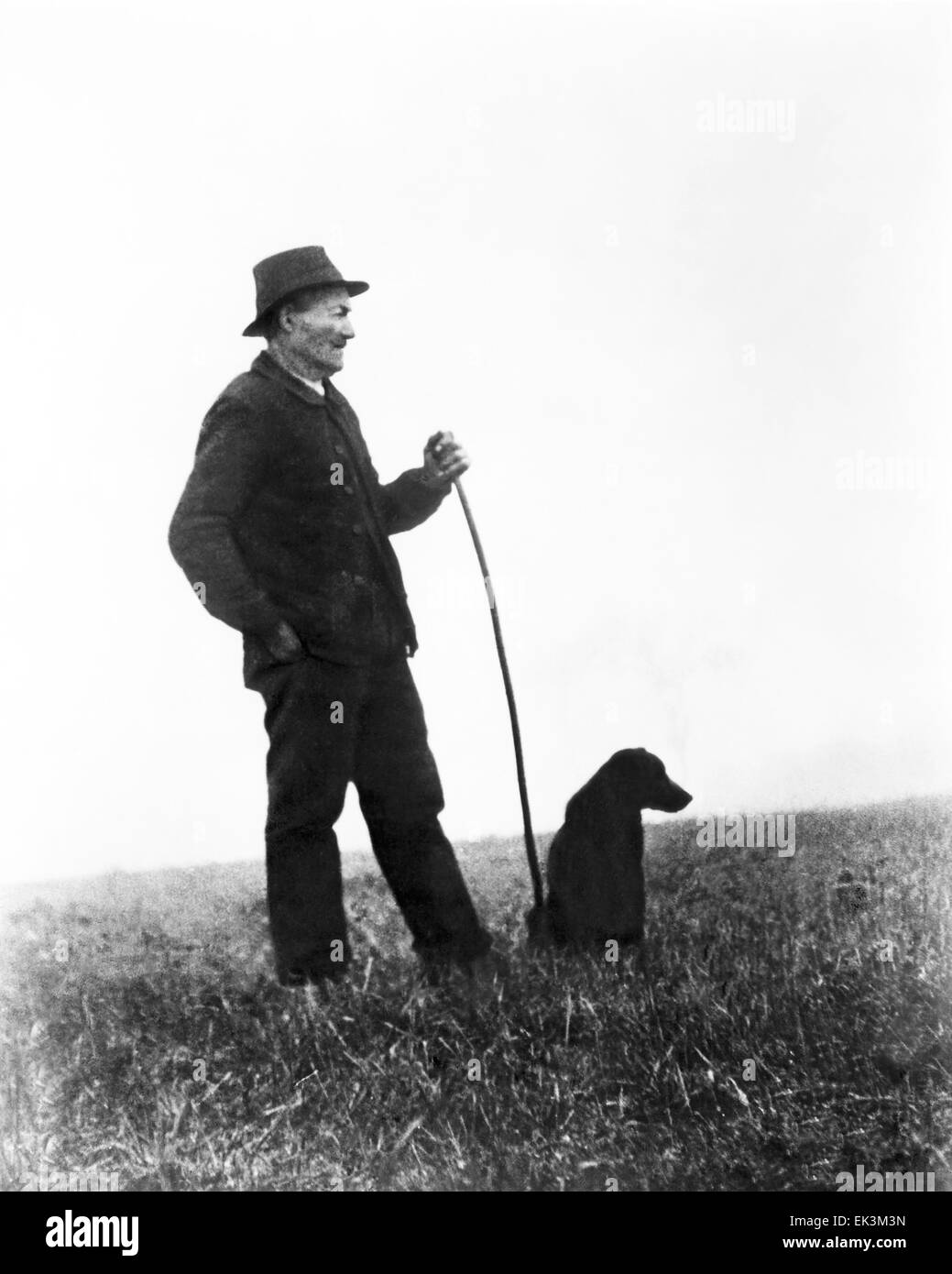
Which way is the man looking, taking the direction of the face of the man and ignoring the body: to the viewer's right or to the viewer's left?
to the viewer's right

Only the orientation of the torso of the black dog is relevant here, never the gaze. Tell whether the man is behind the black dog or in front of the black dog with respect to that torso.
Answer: behind

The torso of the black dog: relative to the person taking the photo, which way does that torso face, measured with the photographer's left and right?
facing to the right of the viewer

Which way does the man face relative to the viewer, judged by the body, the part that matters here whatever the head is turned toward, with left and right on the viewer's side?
facing the viewer and to the right of the viewer

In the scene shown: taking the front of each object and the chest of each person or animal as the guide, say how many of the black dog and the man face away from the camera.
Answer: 0

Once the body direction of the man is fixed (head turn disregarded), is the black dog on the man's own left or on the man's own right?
on the man's own left
